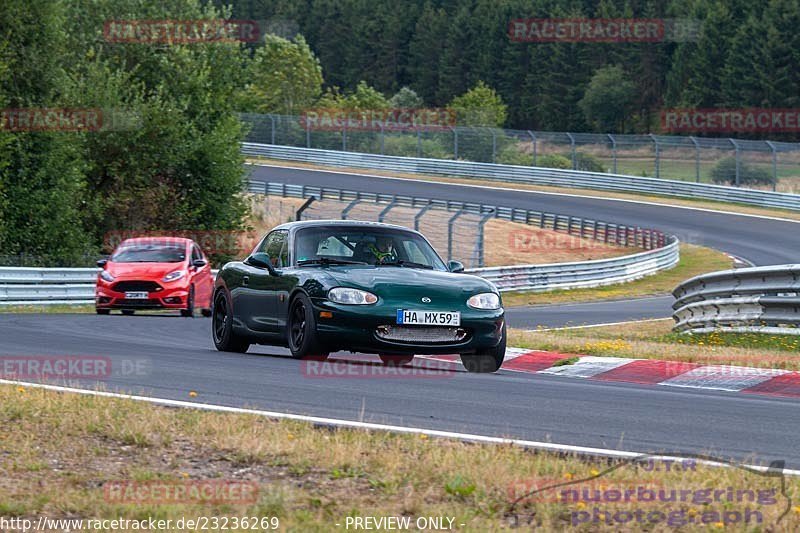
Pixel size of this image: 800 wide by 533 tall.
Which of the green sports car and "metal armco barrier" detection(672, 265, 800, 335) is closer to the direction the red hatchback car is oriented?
the green sports car

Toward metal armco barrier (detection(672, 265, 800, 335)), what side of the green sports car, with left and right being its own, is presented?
left

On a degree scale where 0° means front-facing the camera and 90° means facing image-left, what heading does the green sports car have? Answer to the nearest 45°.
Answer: approximately 315°

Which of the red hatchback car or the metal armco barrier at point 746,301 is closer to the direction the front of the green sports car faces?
the metal armco barrier

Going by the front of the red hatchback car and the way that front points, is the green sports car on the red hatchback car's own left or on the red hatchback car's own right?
on the red hatchback car's own left

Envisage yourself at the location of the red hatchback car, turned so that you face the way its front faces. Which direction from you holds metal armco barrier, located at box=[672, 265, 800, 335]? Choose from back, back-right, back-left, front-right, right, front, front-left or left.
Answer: left

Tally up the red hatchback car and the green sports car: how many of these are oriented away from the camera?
0

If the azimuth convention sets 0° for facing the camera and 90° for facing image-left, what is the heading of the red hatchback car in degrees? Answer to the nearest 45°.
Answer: approximately 45°

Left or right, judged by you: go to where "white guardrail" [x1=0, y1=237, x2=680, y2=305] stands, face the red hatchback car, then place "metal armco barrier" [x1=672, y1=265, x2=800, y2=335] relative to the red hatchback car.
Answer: left
